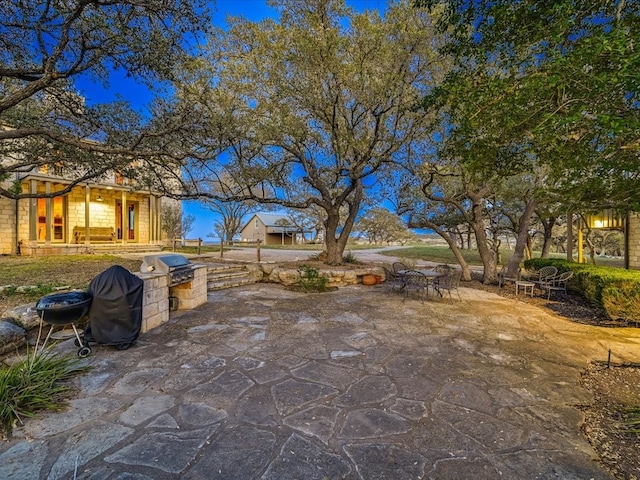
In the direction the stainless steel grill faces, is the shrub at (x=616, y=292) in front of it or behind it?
in front

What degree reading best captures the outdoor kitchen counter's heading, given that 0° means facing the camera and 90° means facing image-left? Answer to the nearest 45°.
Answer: approximately 315°

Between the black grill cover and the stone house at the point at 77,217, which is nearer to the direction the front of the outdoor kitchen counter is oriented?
the black grill cover

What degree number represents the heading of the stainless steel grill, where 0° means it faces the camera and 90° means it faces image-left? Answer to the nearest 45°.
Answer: approximately 315°

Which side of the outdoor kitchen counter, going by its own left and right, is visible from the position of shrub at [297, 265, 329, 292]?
left

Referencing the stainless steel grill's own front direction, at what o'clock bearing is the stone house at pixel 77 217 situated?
The stone house is roughly at 7 o'clock from the stainless steel grill.

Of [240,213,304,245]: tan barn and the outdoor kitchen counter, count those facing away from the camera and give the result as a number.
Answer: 0

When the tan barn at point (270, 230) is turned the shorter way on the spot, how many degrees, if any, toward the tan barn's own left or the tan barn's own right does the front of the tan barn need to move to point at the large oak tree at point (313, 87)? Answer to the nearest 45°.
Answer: approximately 45° to the tan barn's own right

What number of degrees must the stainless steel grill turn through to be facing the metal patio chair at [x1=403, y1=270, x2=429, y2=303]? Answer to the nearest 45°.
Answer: approximately 45° to its left

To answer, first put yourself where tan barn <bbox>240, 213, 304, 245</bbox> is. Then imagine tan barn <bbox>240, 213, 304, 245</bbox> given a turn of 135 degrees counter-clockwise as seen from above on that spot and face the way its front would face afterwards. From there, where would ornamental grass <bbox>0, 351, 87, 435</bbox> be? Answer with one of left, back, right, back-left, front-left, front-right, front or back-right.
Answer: back

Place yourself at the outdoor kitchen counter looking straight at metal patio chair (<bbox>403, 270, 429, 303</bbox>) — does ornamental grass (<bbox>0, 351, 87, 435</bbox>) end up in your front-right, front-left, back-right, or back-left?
back-right
